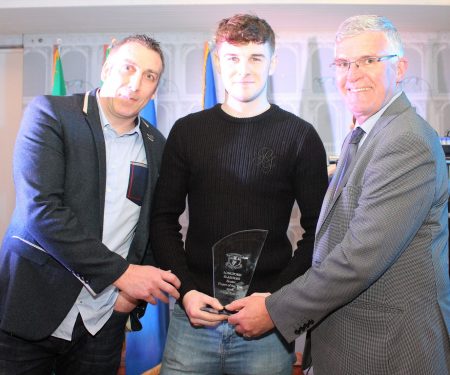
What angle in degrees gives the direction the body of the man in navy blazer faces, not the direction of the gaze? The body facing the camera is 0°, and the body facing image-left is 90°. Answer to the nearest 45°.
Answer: approximately 315°

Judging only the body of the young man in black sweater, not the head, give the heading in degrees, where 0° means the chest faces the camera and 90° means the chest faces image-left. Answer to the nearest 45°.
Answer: approximately 0°
